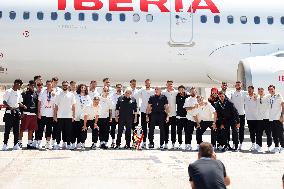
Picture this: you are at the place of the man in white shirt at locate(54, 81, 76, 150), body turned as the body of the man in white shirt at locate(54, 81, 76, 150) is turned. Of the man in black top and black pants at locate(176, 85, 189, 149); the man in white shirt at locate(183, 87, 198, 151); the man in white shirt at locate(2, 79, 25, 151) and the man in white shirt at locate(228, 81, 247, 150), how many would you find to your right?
1

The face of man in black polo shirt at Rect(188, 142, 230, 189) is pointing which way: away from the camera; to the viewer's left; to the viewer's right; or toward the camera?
away from the camera

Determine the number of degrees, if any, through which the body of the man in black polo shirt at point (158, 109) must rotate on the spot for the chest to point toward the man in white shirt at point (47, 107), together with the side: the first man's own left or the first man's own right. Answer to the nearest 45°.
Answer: approximately 90° to the first man's own right

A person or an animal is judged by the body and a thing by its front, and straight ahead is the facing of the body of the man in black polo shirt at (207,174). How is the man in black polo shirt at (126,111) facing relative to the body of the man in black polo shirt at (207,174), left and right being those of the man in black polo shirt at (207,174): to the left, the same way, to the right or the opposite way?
the opposite way

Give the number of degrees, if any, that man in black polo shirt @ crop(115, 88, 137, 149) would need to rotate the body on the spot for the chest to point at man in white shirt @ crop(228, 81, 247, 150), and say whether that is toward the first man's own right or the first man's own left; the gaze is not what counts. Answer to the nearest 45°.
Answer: approximately 90° to the first man's own left

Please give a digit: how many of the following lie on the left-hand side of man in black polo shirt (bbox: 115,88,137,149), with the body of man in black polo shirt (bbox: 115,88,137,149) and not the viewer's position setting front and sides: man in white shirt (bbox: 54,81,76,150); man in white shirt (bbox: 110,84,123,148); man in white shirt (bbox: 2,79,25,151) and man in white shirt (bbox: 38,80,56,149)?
0

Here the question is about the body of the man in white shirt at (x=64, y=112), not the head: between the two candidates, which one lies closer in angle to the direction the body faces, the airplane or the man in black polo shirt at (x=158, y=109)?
the man in black polo shirt

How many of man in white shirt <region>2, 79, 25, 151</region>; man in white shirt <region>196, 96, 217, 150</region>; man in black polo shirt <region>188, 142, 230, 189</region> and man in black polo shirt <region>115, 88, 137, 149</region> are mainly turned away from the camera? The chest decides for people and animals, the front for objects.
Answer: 1

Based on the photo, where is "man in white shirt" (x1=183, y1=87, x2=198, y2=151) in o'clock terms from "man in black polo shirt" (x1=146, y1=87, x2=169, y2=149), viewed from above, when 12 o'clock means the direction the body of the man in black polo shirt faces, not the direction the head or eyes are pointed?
The man in white shirt is roughly at 9 o'clock from the man in black polo shirt.

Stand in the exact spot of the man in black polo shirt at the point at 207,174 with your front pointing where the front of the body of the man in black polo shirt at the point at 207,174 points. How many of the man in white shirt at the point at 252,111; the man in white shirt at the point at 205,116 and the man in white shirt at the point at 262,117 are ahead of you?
3

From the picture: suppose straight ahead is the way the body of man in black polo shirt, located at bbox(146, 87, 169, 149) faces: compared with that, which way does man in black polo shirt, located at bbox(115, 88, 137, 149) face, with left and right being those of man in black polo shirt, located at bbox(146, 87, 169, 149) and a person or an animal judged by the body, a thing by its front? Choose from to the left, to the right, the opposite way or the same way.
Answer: the same way

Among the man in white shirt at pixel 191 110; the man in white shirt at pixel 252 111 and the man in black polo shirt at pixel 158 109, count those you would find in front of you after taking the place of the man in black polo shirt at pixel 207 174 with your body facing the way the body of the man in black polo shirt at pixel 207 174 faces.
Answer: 3

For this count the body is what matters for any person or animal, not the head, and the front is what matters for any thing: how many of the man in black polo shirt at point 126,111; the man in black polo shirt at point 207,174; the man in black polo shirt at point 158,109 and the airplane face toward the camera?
2

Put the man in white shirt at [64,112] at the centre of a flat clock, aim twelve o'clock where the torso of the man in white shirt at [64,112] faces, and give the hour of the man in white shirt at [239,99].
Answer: the man in white shirt at [239,99] is roughly at 9 o'clock from the man in white shirt at [64,112].

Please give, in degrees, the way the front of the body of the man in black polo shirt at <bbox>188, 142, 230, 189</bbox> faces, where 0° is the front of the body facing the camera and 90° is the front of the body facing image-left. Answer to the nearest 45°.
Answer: approximately 180°

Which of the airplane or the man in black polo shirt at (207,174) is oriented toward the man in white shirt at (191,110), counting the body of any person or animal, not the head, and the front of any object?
the man in black polo shirt

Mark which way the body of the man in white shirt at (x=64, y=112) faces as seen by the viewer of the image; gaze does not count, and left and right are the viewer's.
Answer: facing the viewer

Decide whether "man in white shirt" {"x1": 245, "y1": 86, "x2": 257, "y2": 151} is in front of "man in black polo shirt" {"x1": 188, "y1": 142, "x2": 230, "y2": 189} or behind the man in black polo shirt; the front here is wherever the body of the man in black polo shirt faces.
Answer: in front

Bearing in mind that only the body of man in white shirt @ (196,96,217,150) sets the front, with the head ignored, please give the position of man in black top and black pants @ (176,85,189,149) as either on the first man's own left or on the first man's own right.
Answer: on the first man's own right

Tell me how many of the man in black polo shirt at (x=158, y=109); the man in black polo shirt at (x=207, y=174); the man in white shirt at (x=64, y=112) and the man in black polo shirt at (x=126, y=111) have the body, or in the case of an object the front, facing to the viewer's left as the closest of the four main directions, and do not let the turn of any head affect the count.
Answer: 0

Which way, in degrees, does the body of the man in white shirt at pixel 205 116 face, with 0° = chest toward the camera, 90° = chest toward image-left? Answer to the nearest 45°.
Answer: approximately 45°
